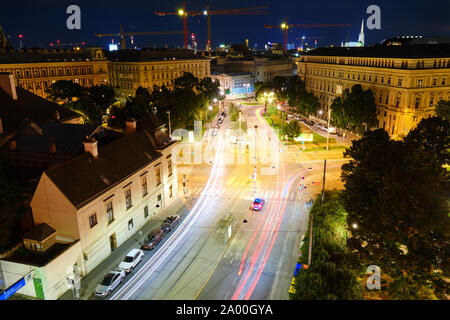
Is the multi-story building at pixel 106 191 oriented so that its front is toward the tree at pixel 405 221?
yes

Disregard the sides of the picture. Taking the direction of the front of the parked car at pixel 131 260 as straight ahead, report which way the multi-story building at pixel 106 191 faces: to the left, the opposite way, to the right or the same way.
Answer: to the left

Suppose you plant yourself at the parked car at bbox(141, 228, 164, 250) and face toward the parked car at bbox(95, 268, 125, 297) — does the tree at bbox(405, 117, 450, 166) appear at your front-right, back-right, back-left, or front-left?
back-left

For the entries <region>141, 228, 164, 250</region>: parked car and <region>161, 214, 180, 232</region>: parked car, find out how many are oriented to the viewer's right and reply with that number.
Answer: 0

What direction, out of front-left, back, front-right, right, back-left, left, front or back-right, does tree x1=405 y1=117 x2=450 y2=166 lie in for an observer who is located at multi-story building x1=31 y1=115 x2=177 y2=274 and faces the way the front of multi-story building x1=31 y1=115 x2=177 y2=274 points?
front-left

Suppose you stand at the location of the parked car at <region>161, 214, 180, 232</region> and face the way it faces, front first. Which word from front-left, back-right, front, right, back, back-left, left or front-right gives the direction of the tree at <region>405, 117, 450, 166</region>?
back-left

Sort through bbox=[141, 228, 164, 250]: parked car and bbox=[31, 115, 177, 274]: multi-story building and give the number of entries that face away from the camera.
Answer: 0

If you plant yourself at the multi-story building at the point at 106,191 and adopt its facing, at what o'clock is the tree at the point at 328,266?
The tree is roughly at 12 o'clock from the multi-story building.
